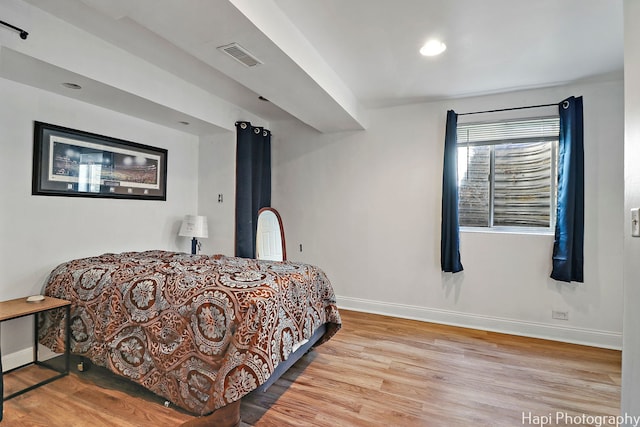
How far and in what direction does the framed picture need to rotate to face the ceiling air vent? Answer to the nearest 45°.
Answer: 0° — it already faces it

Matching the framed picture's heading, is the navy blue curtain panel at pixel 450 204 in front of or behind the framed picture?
in front

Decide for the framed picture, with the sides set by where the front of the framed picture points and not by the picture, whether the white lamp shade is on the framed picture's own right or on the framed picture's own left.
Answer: on the framed picture's own left

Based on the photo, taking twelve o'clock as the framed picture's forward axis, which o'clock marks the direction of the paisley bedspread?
The paisley bedspread is roughly at 1 o'clock from the framed picture.

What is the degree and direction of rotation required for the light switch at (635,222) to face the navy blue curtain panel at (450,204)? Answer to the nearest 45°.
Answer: approximately 90° to its right

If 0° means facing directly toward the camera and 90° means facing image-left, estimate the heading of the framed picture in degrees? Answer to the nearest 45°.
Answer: approximately 315°

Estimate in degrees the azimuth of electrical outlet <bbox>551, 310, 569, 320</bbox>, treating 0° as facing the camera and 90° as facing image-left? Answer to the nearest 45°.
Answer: approximately 0°

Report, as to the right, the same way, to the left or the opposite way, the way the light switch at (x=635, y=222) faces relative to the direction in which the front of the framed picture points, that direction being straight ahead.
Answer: the opposite way

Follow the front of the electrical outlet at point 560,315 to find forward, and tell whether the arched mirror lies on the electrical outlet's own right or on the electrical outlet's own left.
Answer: on the electrical outlet's own right
